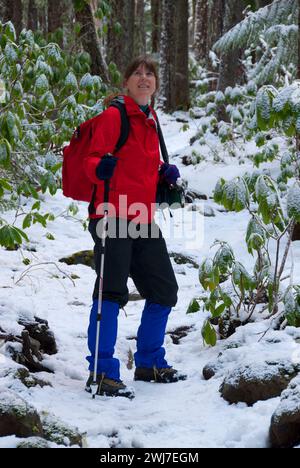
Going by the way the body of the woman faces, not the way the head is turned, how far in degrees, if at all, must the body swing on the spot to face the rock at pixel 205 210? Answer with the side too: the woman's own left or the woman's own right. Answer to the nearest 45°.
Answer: approximately 135° to the woman's own left

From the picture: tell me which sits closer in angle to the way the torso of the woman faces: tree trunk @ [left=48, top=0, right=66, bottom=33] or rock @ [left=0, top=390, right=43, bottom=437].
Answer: the rock

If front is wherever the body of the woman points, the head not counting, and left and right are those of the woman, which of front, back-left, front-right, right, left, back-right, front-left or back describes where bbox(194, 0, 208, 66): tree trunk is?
back-left

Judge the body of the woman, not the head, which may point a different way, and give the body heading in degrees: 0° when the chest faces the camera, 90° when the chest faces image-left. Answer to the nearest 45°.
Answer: approximately 315°

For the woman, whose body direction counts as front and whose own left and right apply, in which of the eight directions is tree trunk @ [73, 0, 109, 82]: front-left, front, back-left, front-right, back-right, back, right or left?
back-left

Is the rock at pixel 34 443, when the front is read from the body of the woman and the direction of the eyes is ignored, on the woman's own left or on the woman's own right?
on the woman's own right

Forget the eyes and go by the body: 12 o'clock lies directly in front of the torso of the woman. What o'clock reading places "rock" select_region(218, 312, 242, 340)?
The rock is roughly at 9 o'clock from the woman.

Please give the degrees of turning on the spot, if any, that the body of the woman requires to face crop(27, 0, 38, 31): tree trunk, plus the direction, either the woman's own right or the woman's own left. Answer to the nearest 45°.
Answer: approximately 135° to the woman's own left

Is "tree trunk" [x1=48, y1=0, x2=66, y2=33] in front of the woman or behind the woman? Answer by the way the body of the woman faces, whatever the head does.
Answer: behind

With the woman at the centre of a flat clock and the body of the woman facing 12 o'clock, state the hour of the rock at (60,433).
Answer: The rock is roughly at 2 o'clock from the woman.

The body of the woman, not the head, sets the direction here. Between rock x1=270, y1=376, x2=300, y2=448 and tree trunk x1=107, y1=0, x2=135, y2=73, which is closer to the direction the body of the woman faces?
the rock

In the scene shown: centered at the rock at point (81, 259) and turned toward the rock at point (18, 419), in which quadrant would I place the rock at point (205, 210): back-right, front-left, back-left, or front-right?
back-left

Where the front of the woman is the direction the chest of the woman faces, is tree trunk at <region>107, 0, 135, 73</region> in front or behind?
behind

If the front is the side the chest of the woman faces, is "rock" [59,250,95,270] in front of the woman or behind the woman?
behind
